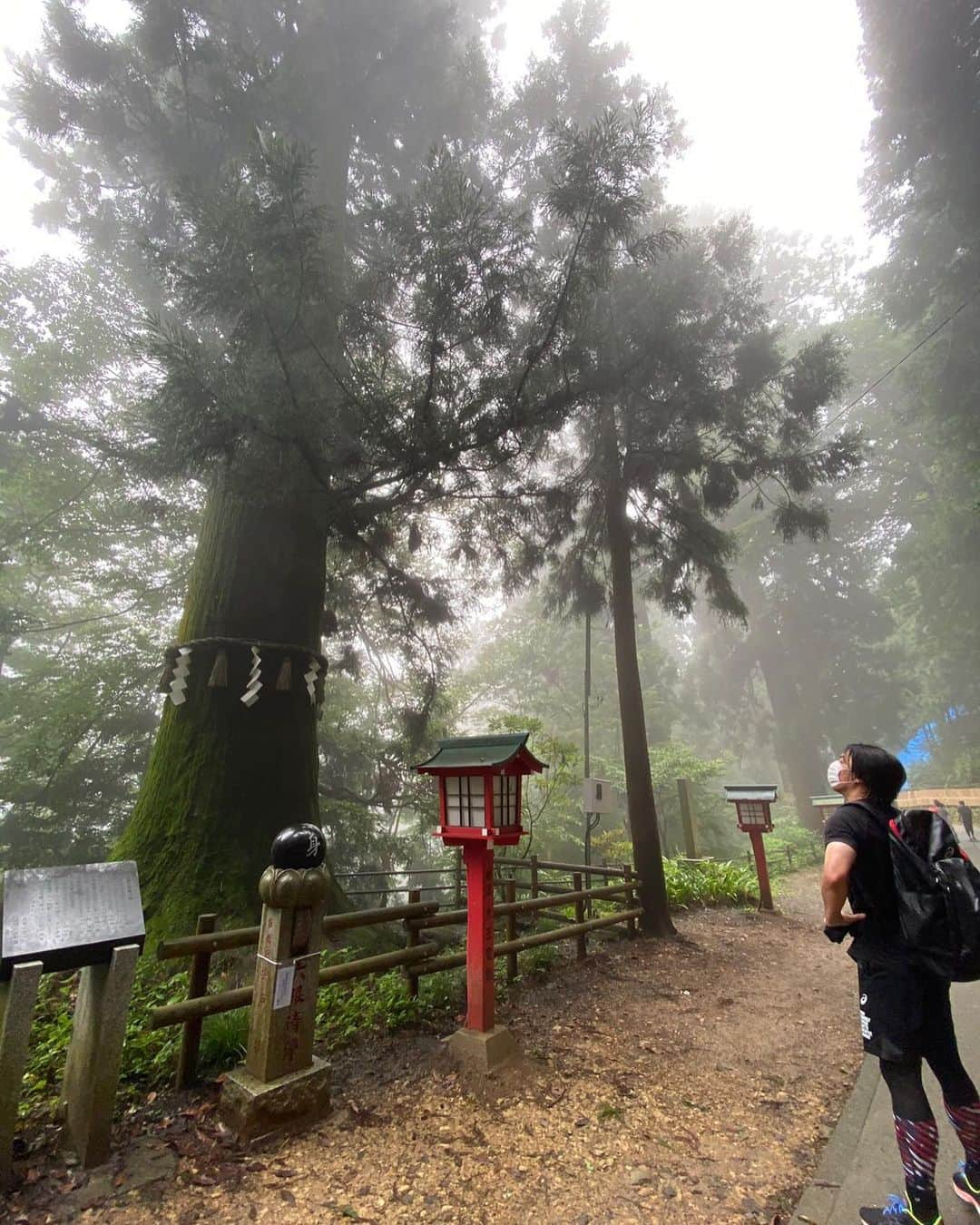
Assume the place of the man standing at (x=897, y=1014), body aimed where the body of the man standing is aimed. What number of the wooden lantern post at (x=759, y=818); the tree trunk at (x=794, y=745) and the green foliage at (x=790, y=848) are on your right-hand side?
3

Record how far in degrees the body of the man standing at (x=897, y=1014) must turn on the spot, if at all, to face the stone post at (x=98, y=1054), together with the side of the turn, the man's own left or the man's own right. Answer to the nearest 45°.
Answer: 0° — they already face it

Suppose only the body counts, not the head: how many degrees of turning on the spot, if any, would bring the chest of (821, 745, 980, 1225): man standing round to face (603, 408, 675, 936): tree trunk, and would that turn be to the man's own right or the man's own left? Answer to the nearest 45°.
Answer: approximately 45° to the man's own right

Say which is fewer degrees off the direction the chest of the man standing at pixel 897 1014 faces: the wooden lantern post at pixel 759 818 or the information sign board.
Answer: the information sign board

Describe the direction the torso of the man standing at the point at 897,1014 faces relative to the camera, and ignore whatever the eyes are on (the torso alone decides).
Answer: to the viewer's left

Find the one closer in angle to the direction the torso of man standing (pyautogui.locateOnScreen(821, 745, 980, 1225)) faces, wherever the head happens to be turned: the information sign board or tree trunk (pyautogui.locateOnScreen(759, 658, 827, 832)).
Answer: the information sign board

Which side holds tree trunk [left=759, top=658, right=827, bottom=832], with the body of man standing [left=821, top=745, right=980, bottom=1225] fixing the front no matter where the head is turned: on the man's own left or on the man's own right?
on the man's own right

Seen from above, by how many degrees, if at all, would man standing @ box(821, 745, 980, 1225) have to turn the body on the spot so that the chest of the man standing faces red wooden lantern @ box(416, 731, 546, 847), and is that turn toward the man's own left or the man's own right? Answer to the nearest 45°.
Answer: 0° — they already face it

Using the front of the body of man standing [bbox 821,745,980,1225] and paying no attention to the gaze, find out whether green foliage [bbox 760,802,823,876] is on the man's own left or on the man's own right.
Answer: on the man's own right

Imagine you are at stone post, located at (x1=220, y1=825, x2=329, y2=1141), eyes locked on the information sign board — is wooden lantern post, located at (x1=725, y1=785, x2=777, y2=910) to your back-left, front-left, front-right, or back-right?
back-right
